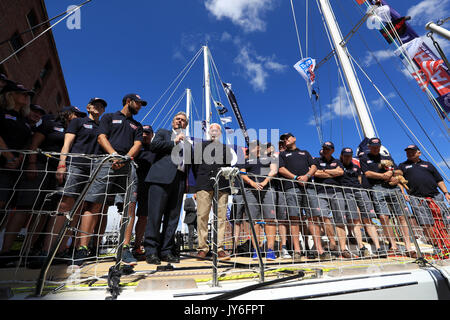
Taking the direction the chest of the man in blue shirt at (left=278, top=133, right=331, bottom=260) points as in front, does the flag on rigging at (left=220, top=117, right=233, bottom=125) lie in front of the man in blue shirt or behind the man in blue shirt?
behind

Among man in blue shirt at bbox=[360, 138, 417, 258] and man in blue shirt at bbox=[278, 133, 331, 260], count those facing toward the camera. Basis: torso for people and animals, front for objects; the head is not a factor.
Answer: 2

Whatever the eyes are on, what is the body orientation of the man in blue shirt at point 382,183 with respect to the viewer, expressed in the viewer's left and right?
facing the viewer

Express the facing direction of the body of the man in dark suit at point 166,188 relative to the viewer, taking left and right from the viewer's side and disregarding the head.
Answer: facing the viewer and to the right of the viewer

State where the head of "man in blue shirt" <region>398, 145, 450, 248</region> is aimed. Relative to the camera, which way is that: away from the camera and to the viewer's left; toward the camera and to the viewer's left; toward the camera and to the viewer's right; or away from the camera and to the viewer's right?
toward the camera and to the viewer's left

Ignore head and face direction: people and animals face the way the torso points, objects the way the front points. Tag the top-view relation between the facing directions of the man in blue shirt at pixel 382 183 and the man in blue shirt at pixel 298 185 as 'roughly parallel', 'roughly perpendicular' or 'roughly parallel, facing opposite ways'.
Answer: roughly parallel
